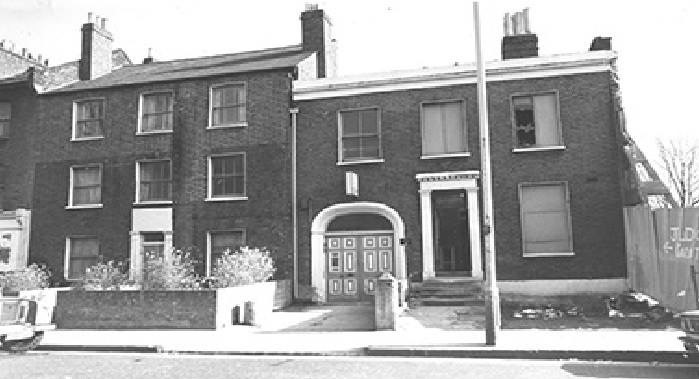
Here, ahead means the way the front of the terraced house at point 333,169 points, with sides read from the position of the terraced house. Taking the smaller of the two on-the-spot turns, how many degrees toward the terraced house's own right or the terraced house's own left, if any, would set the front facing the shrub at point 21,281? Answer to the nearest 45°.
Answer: approximately 90° to the terraced house's own right

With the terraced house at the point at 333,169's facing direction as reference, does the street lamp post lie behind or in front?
in front

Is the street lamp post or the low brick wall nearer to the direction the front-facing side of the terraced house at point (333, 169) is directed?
the street lamp post

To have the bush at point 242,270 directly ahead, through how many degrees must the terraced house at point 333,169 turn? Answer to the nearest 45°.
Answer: approximately 45° to its right

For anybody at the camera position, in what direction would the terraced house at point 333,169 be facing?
facing the viewer

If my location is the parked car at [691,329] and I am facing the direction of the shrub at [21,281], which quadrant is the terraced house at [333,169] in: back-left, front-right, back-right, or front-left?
front-right

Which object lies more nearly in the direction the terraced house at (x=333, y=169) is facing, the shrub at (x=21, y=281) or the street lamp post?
the street lamp post

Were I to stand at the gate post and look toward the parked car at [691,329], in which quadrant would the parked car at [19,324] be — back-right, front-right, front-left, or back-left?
back-right

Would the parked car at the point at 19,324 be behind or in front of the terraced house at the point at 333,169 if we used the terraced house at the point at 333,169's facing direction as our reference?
in front

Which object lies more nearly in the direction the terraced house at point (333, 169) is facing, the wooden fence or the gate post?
the gate post

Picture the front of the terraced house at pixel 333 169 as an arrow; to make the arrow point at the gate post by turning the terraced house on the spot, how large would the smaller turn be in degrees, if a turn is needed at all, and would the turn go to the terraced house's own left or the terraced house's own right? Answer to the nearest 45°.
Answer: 0° — it already faces it

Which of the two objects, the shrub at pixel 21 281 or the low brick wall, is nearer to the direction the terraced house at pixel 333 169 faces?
the low brick wall
